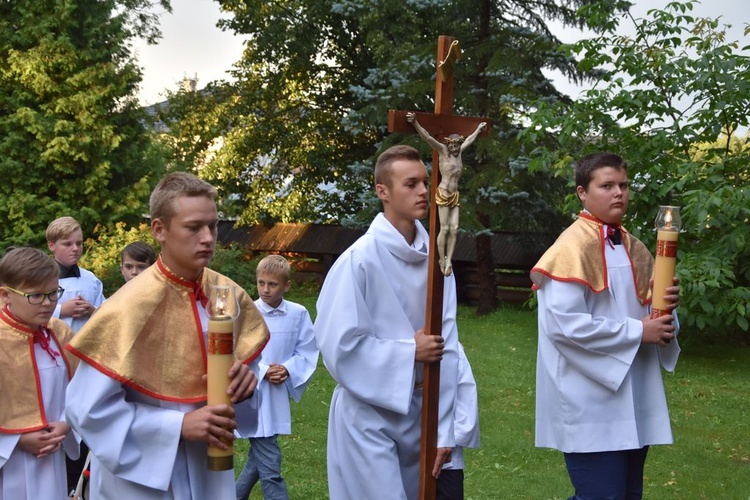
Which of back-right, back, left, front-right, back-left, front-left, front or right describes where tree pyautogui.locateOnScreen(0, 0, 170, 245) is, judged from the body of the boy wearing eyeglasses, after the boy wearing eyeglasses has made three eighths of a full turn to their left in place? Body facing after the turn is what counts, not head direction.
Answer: front

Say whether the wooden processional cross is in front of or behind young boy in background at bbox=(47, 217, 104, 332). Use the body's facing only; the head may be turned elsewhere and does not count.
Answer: in front

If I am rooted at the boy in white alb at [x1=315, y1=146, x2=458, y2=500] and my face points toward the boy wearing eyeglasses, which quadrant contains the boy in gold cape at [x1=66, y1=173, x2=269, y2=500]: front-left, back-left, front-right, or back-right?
front-left

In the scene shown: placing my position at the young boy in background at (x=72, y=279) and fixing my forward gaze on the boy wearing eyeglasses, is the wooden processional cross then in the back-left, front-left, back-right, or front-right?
front-left

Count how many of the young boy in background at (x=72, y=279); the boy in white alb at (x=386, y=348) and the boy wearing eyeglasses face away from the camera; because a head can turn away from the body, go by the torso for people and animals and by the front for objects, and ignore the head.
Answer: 0

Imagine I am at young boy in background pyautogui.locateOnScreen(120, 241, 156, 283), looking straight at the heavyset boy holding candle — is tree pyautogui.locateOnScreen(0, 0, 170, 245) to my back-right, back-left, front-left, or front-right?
back-left

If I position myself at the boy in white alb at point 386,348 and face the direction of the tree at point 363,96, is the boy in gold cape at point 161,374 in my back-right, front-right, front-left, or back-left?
back-left

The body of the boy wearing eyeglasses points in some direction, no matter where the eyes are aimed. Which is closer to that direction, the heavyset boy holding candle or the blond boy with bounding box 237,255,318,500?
the heavyset boy holding candle

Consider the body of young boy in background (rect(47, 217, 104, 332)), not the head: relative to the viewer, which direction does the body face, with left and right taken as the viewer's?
facing the viewer and to the right of the viewer
